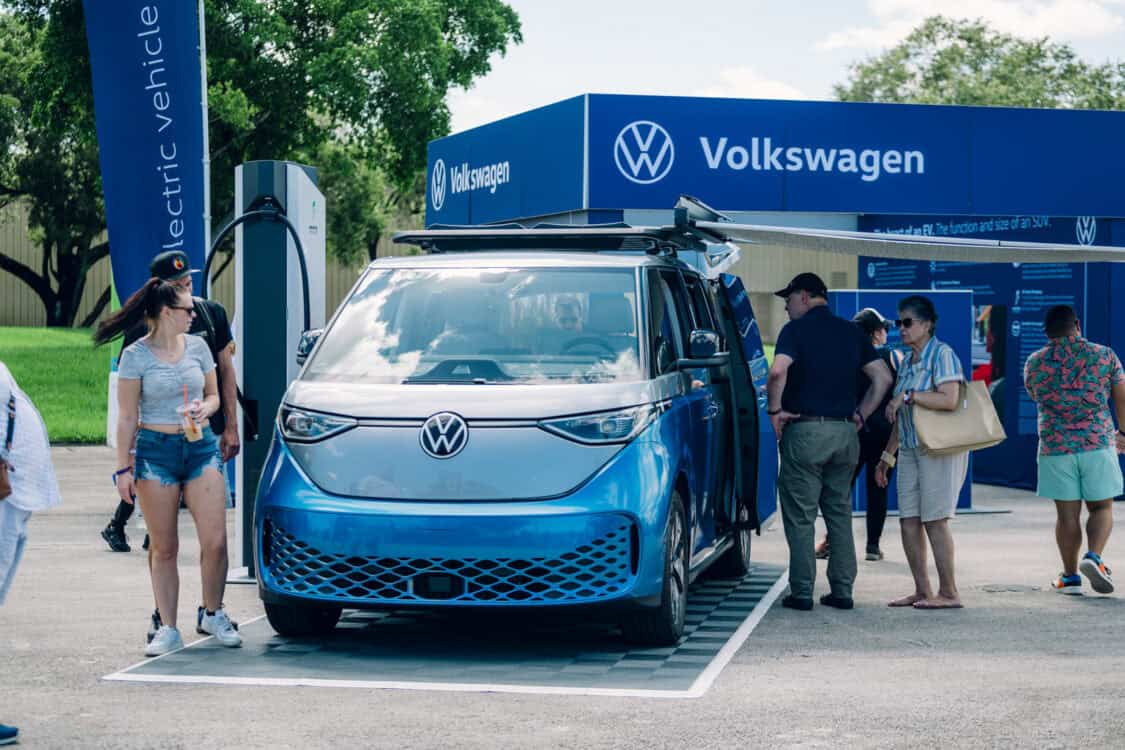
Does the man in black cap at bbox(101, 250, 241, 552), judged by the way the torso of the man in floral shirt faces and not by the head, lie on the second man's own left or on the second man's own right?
on the second man's own left

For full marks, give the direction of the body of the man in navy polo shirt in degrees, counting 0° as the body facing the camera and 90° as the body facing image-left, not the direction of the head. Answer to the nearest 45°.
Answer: approximately 135°

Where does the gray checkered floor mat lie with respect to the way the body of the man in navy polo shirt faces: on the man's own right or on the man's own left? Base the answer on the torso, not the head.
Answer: on the man's own left

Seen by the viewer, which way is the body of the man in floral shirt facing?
away from the camera

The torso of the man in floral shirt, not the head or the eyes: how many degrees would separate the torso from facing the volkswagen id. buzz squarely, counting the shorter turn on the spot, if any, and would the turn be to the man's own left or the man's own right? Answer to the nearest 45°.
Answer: approximately 135° to the man's own left

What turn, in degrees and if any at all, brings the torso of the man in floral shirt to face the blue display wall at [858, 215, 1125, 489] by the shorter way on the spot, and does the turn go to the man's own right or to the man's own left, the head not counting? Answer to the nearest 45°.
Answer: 0° — they already face it

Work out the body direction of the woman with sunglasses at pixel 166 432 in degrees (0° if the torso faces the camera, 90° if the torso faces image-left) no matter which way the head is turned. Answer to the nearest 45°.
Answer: approximately 0°

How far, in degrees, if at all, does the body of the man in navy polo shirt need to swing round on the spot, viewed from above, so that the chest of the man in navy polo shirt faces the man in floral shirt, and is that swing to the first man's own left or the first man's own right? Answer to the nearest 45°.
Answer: approximately 90° to the first man's own right

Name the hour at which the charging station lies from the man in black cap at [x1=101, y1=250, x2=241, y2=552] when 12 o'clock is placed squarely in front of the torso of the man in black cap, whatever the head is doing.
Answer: The charging station is roughly at 8 o'clock from the man in black cap.
